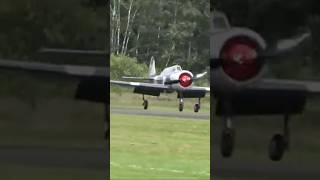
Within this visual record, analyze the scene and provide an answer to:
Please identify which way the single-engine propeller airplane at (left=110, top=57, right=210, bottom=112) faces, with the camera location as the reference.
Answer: facing the viewer and to the right of the viewer
